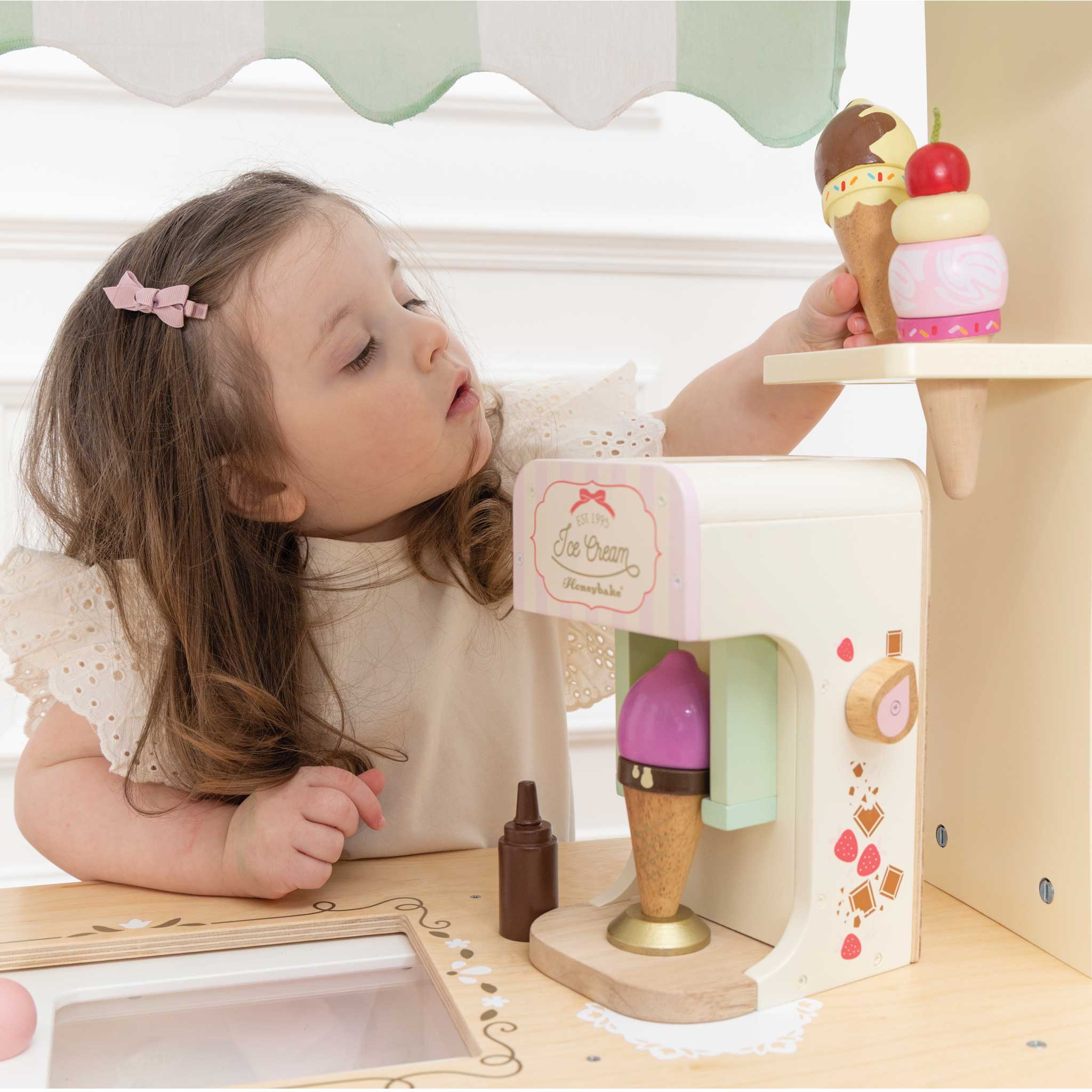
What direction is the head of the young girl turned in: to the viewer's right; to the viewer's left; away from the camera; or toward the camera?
to the viewer's right

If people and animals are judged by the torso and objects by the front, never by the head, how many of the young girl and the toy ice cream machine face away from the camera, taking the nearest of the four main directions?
0

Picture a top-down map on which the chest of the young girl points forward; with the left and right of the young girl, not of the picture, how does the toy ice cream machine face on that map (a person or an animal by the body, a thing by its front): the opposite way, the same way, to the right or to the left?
to the right

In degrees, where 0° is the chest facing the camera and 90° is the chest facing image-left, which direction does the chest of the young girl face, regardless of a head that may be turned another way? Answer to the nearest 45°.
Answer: approximately 315°

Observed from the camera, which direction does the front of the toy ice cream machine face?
facing the viewer and to the left of the viewer

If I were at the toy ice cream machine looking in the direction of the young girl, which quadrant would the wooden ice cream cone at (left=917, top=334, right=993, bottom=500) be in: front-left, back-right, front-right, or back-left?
back-right
